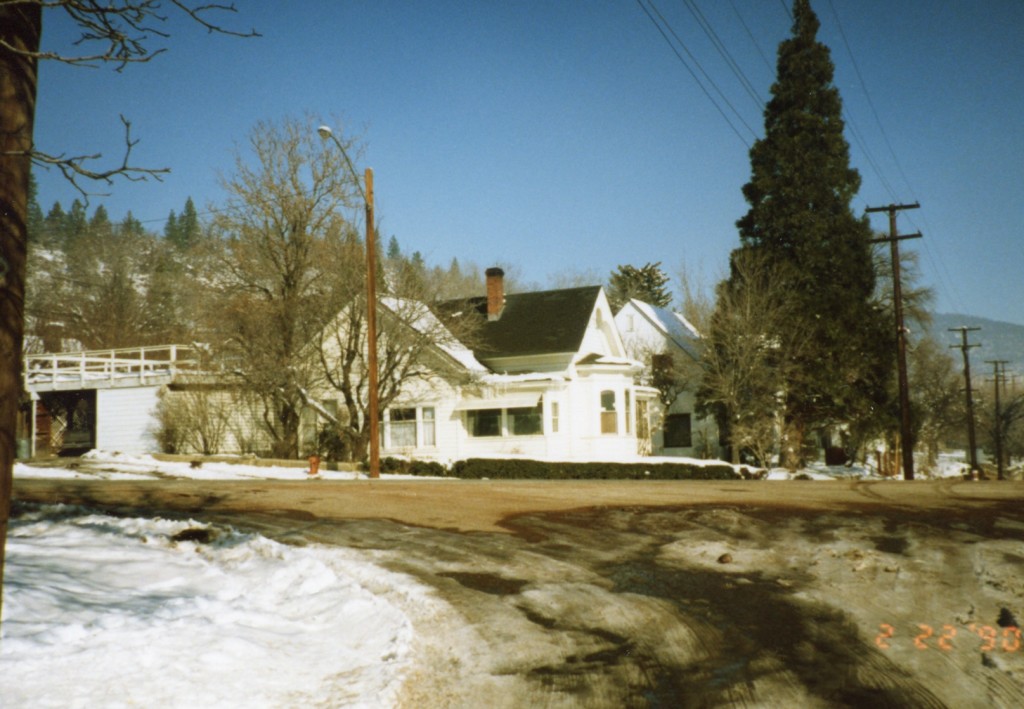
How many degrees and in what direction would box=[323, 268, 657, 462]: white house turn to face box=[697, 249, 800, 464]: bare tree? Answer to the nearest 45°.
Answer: approximately 45° to its left

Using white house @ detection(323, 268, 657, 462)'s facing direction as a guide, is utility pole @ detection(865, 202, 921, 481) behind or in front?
in front

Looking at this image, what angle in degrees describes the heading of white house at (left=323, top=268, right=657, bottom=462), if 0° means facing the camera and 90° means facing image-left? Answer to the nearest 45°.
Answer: approximately 315°

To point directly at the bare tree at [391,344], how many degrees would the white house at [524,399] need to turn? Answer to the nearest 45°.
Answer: approximately 90° to its right

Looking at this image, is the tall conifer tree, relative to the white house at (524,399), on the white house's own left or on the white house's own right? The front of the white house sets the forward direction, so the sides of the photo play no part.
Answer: on the white house's own left

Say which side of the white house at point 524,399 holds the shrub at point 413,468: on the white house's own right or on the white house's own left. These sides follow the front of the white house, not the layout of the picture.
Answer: on the white house's own right

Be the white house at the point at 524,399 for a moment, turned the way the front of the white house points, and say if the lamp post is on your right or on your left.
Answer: on your right
